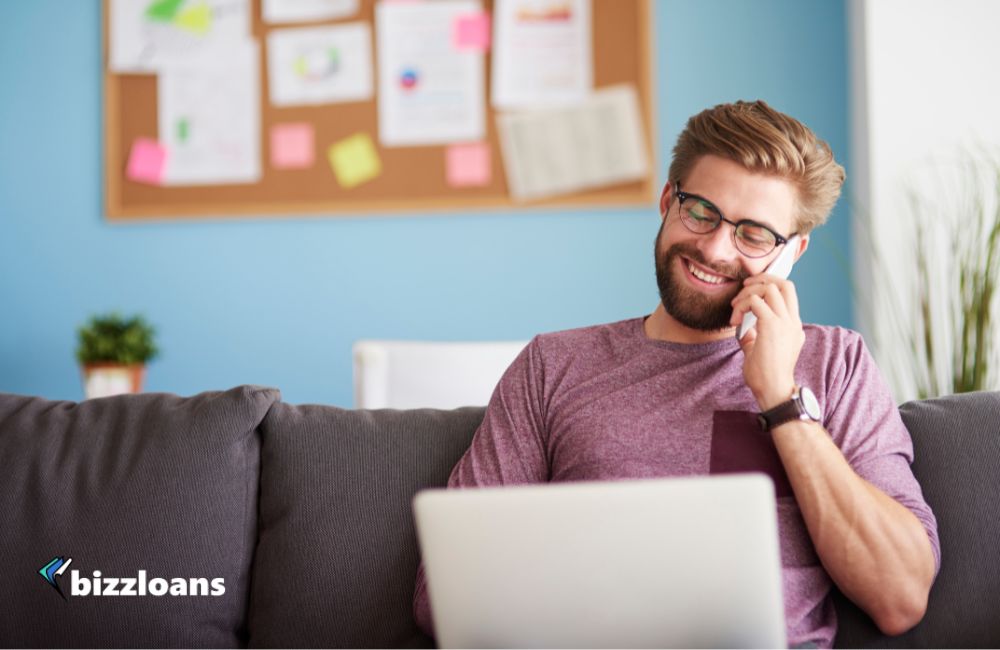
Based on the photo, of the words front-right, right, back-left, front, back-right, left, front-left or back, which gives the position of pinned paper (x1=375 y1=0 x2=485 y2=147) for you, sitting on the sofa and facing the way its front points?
back

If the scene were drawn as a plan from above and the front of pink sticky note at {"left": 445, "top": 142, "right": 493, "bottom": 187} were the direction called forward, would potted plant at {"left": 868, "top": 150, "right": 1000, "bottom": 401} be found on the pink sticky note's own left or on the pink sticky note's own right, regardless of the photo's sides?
on the pink sticky note's own left

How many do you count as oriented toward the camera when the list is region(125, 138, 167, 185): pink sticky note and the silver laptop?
1

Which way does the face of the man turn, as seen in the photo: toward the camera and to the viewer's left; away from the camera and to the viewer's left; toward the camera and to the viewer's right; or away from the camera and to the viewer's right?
toward the camera and to the viewer's left

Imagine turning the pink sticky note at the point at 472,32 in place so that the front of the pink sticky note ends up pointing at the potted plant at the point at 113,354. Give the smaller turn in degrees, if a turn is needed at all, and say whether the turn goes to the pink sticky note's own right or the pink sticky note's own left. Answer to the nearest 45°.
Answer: approximately 90° to the pink sticky note's own right
